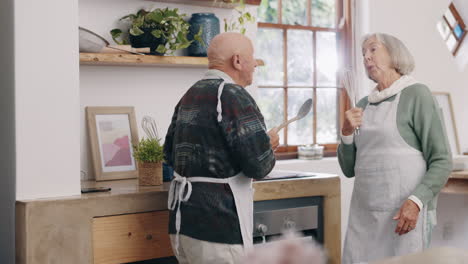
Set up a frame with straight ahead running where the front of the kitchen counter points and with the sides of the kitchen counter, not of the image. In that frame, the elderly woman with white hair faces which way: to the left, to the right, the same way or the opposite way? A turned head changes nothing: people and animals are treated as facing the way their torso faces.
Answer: to the right

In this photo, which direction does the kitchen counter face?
toward the camera

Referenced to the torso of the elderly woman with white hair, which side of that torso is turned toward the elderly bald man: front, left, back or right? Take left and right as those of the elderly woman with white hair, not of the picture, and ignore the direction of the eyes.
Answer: front

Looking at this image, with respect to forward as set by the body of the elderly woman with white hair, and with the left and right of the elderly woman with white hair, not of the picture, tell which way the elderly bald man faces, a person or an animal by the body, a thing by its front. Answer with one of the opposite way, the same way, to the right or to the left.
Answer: the opposite way

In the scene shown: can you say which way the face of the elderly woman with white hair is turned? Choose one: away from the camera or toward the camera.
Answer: toward the camera

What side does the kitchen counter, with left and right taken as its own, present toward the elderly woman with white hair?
left

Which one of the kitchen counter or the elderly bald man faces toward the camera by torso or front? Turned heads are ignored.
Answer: the kitchen counter

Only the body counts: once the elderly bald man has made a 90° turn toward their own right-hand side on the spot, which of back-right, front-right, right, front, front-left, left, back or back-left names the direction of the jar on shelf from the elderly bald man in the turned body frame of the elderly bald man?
back-left

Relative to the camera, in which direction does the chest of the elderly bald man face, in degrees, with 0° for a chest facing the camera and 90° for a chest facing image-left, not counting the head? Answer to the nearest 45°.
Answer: approximately 225°

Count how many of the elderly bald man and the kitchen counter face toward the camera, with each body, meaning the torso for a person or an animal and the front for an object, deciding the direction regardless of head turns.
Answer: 1

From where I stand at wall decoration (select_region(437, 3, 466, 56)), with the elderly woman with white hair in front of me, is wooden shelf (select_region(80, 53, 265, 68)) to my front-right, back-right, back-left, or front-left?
front-right
